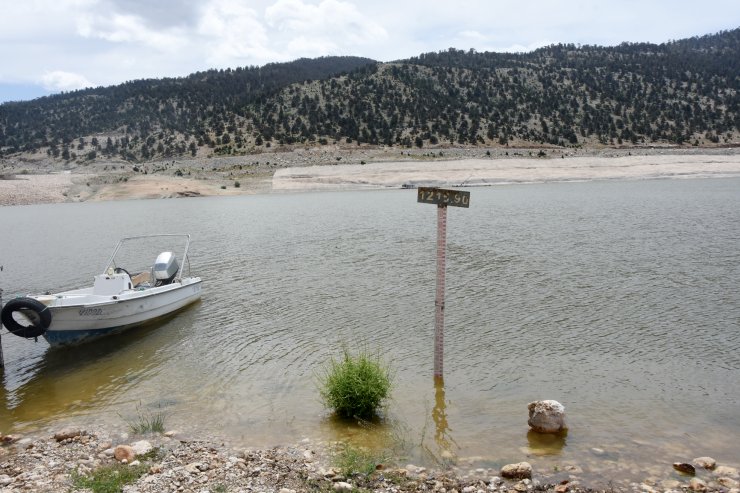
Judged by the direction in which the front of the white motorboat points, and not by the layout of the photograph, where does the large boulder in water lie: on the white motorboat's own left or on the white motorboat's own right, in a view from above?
on the white motorboat's own left

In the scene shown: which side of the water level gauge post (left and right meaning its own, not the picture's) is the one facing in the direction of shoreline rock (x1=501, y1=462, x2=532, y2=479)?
front

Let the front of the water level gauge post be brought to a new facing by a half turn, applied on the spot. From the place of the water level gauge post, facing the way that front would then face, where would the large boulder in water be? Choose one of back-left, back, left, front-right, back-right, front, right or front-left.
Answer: back-right

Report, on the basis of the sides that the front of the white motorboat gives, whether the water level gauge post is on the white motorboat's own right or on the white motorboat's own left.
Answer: on the white motorboat's own left

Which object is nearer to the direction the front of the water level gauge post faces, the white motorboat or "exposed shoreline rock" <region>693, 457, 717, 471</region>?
the exposed shoreline rock

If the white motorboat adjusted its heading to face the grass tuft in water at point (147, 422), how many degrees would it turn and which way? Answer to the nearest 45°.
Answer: approximately 45° to its left

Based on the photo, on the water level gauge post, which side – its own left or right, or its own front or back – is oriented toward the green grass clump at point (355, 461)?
front

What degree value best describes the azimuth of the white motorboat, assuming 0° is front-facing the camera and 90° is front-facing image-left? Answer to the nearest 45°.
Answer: approximately 45°

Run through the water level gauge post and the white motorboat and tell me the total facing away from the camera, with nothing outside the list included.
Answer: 0

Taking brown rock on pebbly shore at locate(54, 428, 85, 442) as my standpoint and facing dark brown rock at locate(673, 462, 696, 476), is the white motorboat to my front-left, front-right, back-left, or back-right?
back-left
